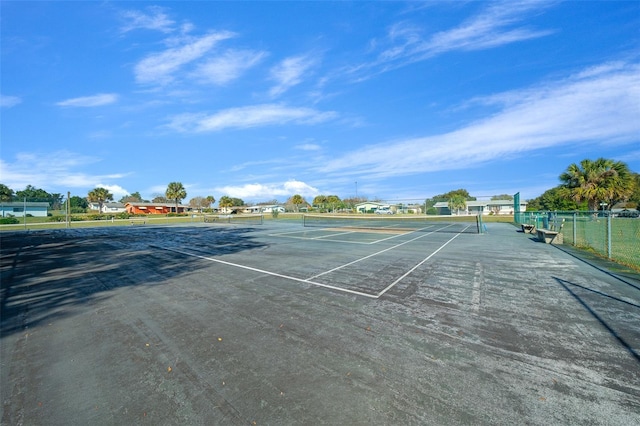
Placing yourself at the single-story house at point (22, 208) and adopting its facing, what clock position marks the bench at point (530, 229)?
The bench is roughly at 11 o'clock from the single-story house.

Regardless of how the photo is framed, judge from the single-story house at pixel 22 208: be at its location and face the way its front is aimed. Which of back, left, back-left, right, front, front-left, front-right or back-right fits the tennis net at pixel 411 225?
front-left

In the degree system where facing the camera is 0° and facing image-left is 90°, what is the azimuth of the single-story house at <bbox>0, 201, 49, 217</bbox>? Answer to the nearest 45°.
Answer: approximately 0°

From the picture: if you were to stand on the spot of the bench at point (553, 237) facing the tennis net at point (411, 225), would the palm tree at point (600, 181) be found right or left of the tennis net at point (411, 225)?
right

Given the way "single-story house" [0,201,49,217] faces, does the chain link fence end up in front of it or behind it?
in front

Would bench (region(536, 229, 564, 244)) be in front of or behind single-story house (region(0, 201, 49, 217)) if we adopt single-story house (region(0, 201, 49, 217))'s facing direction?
in front
